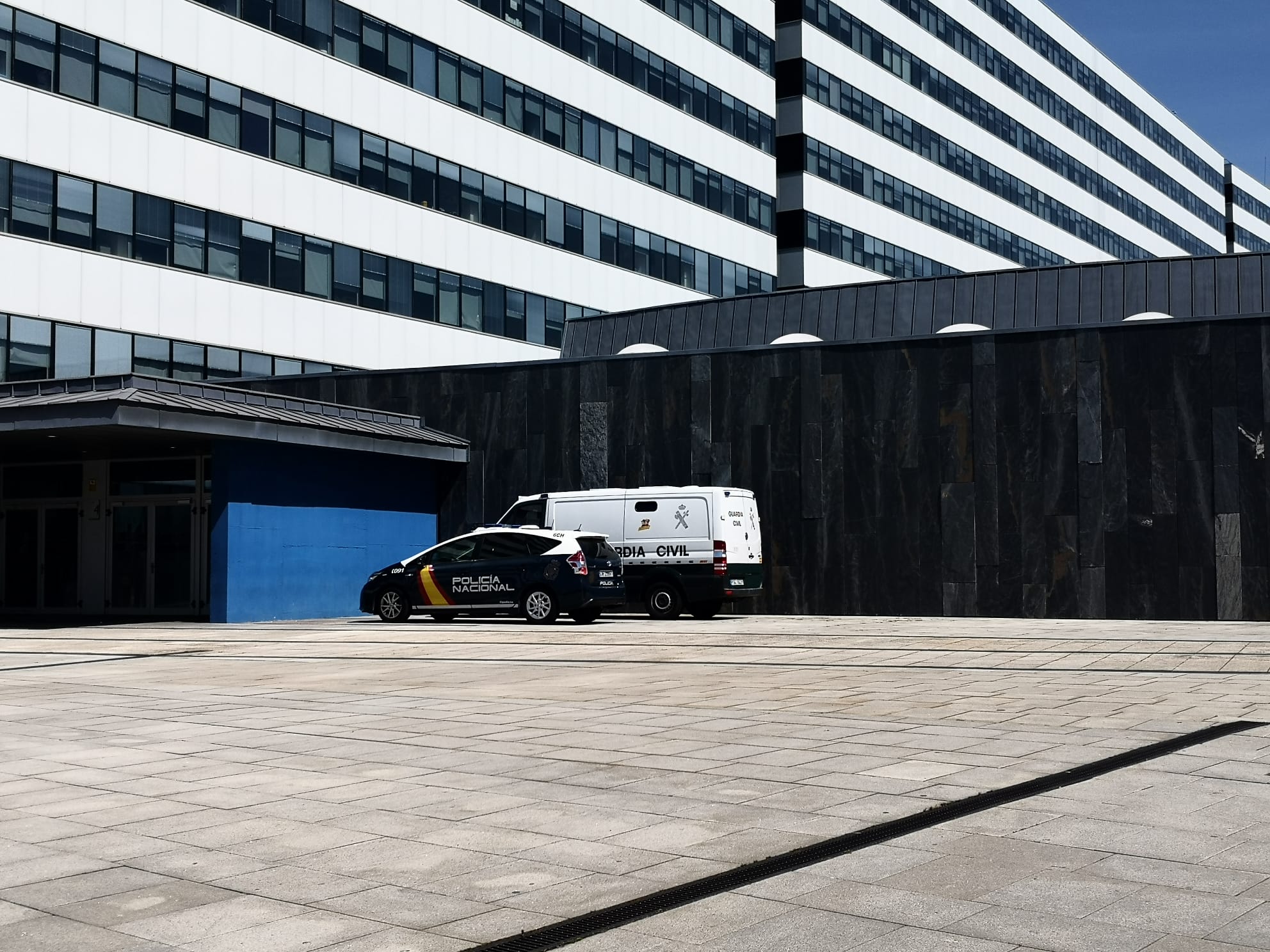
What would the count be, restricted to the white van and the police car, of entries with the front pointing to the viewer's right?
0

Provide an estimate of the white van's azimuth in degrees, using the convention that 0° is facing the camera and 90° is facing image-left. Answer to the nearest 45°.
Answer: approximately 135°
